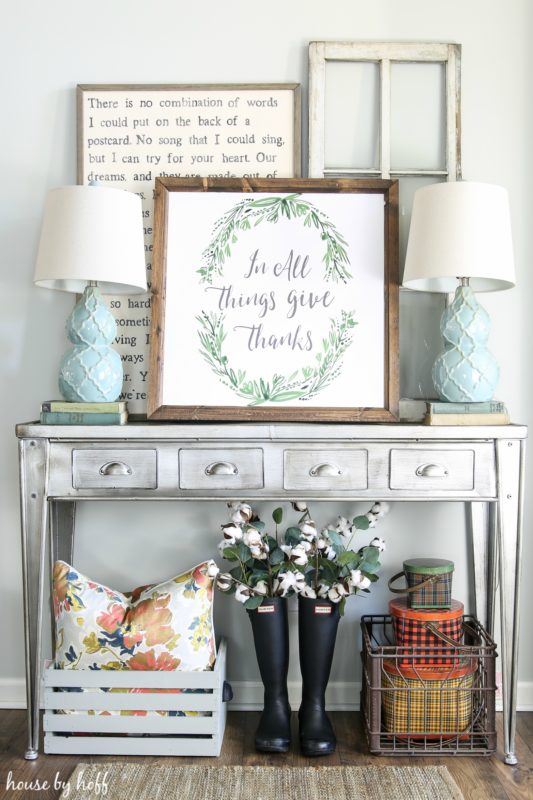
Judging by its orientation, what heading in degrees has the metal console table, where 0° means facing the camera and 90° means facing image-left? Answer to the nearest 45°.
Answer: approximately 0°

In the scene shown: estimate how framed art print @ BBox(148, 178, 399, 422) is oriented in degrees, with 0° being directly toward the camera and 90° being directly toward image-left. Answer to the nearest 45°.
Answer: approximately 0°
